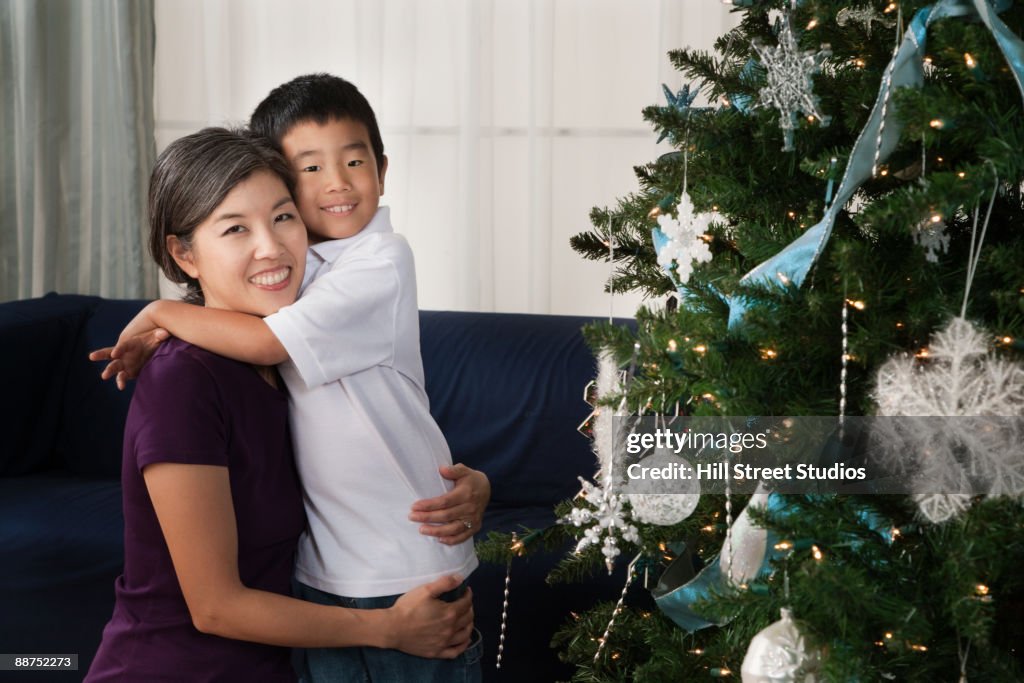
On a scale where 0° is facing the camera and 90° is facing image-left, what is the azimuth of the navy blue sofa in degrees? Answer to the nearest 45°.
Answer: approximately 0°

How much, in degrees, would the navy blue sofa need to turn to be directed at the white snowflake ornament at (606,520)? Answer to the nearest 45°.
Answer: approximately 45° to its left

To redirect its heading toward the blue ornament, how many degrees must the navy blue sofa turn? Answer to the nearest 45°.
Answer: approximately 45° to its left

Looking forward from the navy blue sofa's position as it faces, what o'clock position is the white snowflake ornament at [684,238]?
The white snowflake ornament is roughly at 11 o'clock from the navy blue sofa.

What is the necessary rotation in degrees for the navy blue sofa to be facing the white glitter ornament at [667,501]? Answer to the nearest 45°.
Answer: approximately 45° to its left

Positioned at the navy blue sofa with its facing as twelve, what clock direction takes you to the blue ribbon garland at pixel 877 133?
The blue ribbon garland is roughly at 11 o'clock from the navy blue sofa.

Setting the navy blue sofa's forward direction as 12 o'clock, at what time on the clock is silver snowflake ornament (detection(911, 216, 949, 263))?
The silver snowflake ornament is roughly at 11 o'clock from the navy blue sofa.
